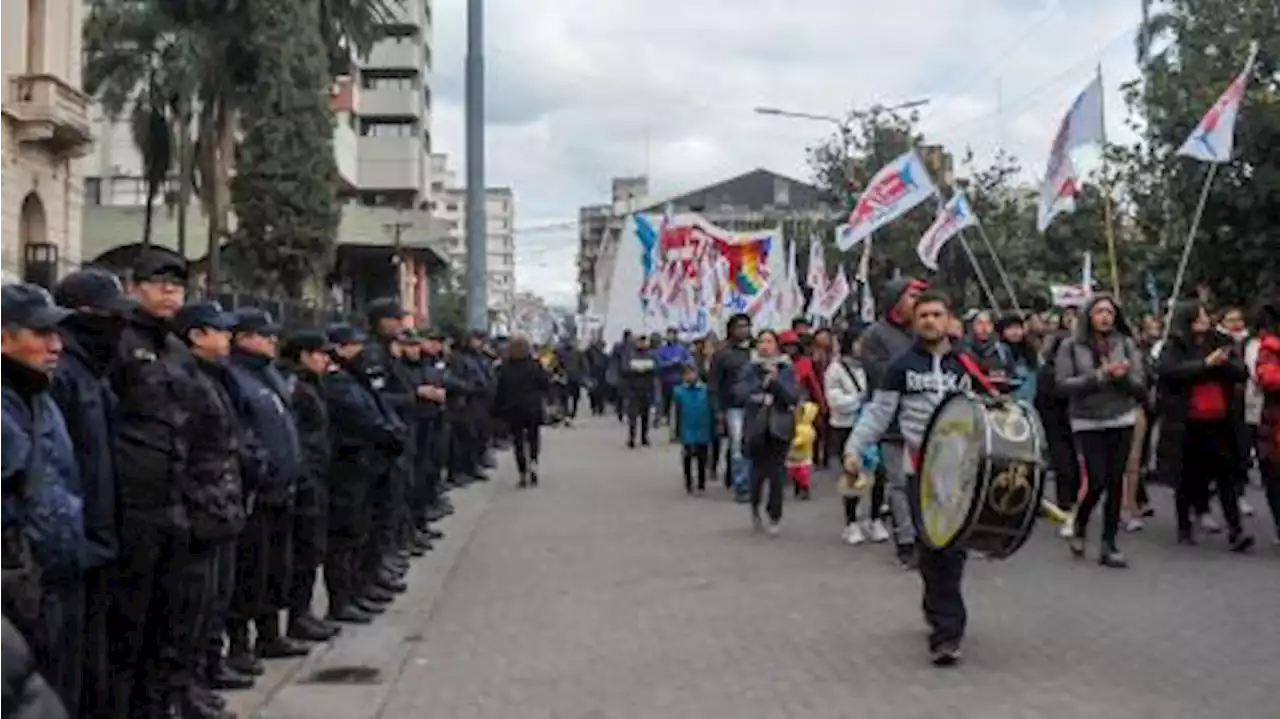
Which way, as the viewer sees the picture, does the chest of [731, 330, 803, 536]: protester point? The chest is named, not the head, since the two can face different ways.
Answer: toward the camera

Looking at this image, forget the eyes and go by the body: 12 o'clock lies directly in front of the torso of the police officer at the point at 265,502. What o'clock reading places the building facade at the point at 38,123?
The building facade is roughly at 7 o'clock from the police officer.

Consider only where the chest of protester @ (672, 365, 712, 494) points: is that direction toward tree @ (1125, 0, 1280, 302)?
no

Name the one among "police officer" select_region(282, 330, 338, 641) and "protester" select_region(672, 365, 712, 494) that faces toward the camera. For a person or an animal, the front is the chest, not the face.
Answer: the protester

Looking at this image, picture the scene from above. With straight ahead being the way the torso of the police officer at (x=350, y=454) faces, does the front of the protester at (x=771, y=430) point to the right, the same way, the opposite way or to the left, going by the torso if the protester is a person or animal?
to the right

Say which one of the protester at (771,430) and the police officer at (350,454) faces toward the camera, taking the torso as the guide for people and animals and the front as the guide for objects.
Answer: the protester

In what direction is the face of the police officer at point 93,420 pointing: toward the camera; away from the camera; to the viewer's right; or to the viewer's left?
to the viewer's right

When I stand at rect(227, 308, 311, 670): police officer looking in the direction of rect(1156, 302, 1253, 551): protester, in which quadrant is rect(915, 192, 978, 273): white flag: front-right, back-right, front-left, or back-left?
front-left

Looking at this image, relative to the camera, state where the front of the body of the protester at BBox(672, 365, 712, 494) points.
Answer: toward the camera

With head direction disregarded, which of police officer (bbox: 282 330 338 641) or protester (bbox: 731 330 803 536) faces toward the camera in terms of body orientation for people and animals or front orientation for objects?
the protester

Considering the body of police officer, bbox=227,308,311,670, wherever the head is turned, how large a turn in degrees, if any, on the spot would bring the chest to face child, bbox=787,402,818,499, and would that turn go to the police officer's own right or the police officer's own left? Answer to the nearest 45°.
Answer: approximately 90° to the police officer's own left

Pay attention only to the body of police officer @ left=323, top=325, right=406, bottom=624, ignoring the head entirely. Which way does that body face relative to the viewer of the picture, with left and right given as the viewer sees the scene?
facing to the right of the viewer

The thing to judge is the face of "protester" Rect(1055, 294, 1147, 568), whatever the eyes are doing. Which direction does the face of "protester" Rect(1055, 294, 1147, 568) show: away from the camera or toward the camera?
toward the camera

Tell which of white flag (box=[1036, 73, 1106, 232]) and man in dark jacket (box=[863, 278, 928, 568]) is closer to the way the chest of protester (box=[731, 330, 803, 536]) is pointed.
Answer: the man in dark jacket

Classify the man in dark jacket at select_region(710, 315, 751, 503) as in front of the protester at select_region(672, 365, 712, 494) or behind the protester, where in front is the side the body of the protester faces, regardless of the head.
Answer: in front

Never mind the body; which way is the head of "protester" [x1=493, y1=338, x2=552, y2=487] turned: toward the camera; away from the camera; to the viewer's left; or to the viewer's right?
away from the camera

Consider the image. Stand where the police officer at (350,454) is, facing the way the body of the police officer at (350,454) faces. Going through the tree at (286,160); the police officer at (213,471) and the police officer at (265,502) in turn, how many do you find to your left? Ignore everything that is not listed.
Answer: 1
